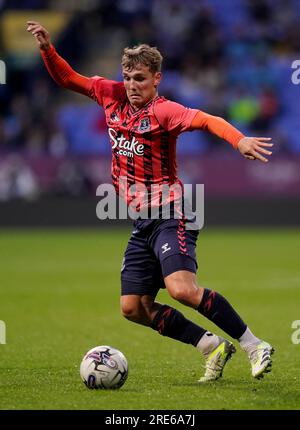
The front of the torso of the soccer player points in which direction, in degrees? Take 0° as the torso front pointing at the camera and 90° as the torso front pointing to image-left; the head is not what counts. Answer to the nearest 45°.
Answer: approximately 45°

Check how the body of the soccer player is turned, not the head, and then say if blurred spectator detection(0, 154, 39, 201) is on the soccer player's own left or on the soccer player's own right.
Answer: on the soccer player's own right

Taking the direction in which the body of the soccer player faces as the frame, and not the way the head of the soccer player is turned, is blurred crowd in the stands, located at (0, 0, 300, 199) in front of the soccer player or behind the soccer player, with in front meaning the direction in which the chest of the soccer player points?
behind
